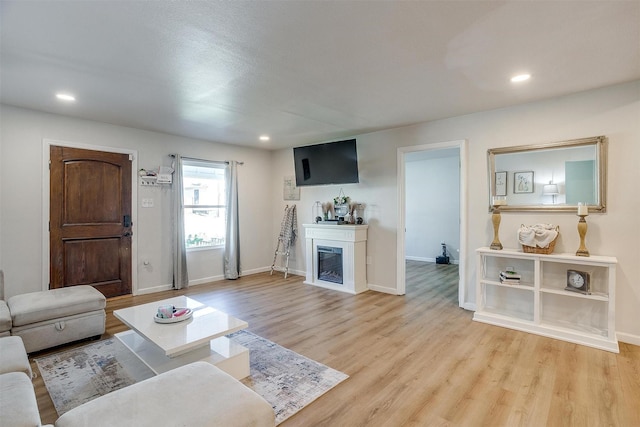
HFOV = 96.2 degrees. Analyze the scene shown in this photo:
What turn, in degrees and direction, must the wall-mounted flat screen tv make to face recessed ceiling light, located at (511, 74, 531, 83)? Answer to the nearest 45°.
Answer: approximately 90° to its left

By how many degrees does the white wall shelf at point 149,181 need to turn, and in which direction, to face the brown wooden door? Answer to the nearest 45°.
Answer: approximately 90° to its right

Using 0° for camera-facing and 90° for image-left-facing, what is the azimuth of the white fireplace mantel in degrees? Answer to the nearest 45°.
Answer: approximately 45°

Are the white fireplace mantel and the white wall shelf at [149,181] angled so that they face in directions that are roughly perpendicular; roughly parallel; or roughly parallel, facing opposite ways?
roughly perpendicular

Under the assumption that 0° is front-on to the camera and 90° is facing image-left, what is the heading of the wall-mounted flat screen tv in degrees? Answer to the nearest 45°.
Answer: approximately 45°

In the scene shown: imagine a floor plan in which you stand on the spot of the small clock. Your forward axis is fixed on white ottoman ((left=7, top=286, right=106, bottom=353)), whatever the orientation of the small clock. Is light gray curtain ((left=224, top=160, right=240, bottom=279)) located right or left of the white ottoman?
right

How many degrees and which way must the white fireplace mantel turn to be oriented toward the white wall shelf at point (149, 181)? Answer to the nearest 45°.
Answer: approximately 45° to its right

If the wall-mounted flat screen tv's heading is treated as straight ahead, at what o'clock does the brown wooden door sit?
The brown wooden door is roughly at 1 o'clock from the wall-mounted flat screen tv.

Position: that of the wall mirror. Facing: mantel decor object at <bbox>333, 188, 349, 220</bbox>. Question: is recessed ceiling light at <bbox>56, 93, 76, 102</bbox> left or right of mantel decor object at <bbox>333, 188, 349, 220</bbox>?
left

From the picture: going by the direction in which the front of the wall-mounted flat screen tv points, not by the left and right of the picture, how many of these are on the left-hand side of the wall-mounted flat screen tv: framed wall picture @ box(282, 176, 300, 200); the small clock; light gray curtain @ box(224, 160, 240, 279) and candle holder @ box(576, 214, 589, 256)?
2

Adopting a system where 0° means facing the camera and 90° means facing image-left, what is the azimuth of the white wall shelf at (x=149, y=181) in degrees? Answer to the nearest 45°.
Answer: approximately 0°
